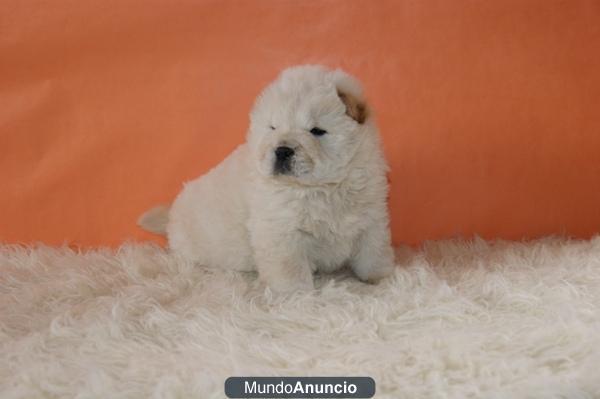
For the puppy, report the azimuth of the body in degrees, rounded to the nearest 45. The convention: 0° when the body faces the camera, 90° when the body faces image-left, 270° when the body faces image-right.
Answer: approximately 315°
